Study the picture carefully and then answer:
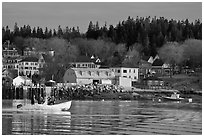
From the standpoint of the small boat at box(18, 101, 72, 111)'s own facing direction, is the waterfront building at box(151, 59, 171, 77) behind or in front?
in front

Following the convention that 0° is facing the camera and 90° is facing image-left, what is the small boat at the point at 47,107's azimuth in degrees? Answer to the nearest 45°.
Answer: approximately 270°

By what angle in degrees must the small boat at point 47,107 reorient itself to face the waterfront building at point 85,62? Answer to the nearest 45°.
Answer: approximately 45° to its left

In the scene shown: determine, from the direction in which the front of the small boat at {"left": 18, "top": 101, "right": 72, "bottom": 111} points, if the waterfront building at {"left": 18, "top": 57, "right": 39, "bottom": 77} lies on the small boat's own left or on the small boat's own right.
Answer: on the small boat's own left

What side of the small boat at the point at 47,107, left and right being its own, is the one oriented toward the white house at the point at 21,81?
left

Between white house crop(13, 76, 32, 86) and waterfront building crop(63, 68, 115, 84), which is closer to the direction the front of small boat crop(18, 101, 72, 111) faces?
the waterfront building

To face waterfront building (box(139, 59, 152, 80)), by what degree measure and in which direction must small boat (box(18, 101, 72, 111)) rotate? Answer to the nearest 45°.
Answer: approximately 45° to its left
